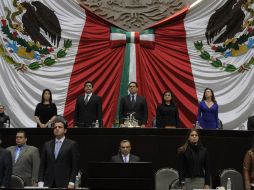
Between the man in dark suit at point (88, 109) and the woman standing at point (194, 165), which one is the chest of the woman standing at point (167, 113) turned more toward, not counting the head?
the woman standing

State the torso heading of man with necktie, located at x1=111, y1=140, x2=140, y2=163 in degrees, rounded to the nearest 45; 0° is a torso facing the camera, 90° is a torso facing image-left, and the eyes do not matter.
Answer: approximately 0°

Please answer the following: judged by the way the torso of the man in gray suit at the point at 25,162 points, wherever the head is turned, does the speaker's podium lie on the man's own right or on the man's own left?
on the man's own left

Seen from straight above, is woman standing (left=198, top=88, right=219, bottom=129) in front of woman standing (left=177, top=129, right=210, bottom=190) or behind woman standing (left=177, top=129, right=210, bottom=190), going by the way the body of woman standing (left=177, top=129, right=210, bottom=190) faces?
behind

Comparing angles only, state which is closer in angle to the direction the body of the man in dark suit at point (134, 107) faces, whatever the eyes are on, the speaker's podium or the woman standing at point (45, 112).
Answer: the speaker's podium
